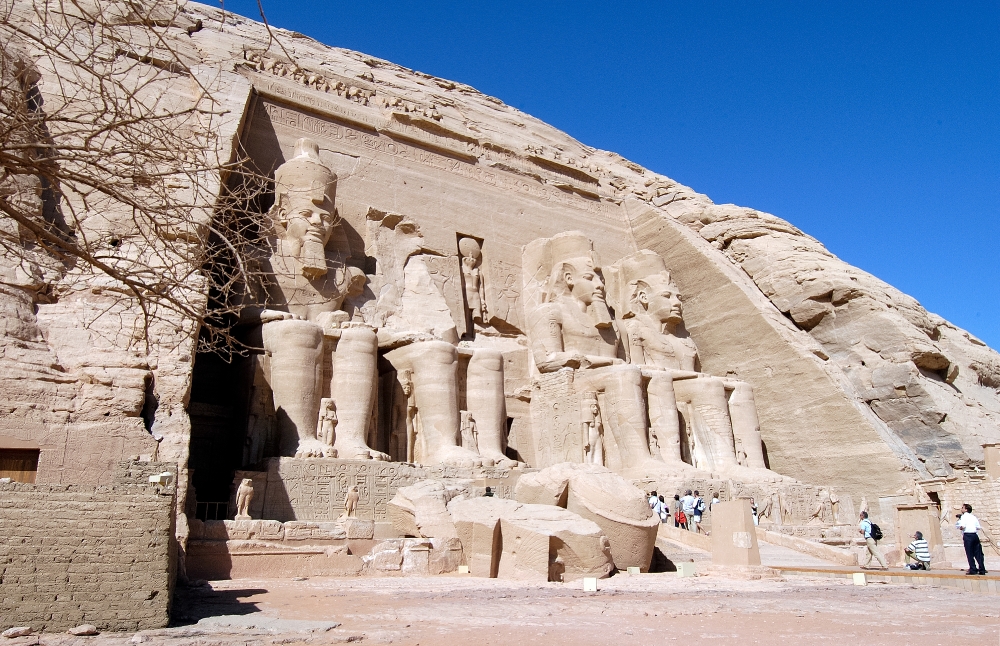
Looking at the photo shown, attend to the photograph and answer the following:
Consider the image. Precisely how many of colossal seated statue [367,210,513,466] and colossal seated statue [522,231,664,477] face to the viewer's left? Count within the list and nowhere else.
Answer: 0

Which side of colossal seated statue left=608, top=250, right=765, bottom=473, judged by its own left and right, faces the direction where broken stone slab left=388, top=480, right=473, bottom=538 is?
right

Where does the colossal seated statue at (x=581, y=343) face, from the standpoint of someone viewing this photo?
facing the viewer and to the right of the viewer

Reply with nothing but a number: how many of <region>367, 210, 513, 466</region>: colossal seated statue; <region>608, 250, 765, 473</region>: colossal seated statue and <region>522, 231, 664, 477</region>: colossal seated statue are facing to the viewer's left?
0

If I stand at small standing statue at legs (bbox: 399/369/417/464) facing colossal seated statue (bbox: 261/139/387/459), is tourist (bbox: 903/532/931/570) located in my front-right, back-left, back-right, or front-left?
back-left

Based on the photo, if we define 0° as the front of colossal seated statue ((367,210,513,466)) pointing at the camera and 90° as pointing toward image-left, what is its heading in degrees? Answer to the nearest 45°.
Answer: approximately 315°

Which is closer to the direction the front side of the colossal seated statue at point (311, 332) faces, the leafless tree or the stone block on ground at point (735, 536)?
the stone block on ground

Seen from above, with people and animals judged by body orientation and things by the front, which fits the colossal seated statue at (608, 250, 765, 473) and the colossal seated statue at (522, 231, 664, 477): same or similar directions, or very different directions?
same or similar directions

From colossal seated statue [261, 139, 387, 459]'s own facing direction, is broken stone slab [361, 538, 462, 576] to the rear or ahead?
ahead

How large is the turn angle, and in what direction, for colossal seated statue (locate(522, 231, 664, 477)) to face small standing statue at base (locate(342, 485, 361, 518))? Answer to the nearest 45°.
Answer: approximately 90° to its right

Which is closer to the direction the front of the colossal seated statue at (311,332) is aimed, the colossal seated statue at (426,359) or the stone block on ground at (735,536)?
the stone block on ground

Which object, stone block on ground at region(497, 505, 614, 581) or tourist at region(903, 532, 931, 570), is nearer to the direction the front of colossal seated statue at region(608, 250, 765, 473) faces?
the tourist

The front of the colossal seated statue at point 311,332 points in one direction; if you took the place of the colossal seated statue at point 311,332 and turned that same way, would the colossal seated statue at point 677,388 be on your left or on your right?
on your left
